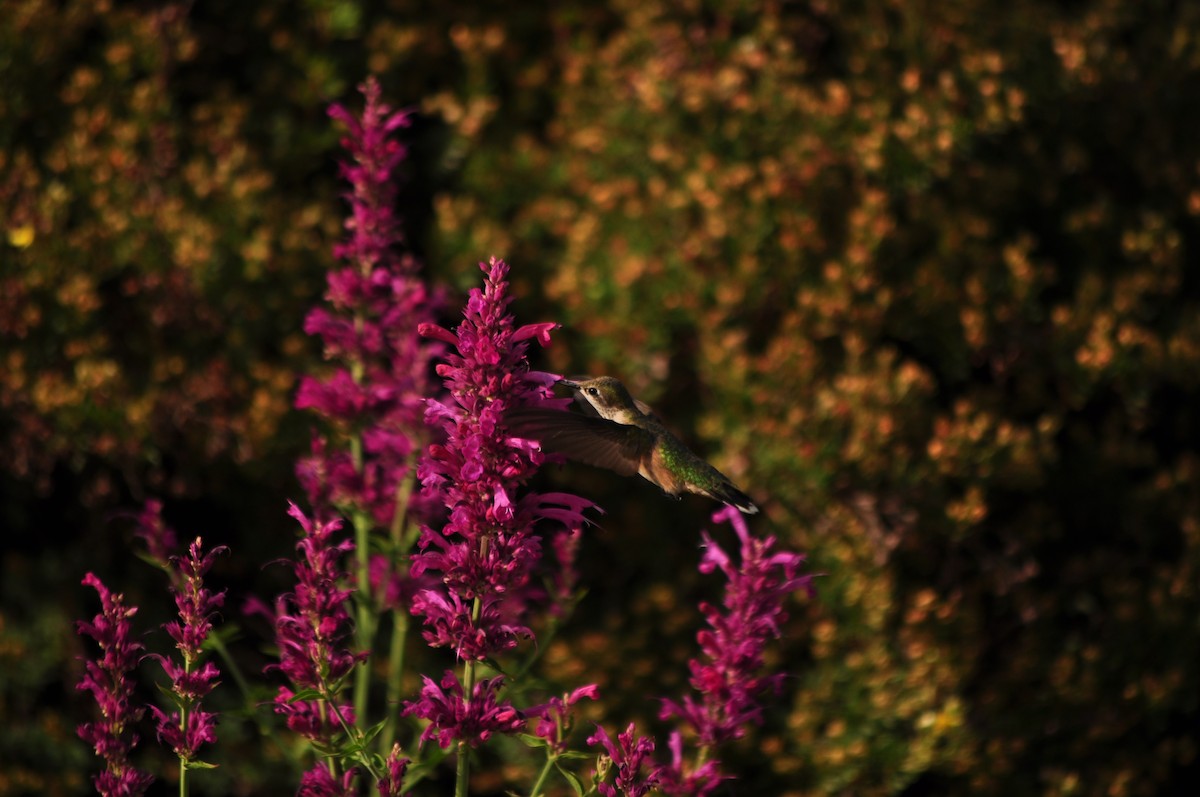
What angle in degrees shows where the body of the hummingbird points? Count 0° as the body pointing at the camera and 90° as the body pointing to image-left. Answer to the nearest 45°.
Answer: approximately 90°

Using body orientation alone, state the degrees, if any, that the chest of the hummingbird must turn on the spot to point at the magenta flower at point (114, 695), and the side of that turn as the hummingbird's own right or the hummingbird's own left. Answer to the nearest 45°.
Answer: approximately 45° to the hummingbird's own left
